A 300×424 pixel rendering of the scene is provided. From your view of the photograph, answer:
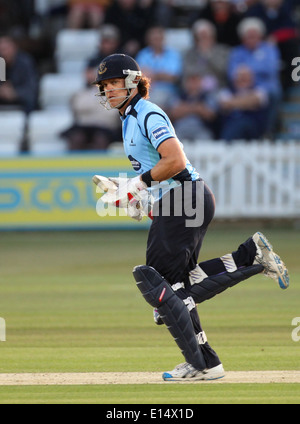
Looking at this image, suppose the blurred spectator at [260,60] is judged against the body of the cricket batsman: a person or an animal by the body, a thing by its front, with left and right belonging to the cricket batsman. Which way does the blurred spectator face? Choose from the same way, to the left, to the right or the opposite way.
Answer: to the left

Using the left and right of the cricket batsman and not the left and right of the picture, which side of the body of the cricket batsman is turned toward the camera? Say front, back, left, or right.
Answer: left

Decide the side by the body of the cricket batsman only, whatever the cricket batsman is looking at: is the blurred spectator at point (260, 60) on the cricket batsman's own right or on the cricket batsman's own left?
on the cricket batsman's own right

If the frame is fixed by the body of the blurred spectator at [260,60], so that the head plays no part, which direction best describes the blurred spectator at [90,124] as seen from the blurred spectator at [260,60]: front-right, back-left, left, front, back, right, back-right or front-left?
right

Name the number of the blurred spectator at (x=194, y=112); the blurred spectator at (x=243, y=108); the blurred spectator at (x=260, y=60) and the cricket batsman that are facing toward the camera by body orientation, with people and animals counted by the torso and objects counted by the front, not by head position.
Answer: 3

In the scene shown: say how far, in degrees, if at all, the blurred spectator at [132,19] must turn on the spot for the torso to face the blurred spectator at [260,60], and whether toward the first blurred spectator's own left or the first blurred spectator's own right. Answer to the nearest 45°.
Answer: approximately 45° to the first blurred spectator's own left

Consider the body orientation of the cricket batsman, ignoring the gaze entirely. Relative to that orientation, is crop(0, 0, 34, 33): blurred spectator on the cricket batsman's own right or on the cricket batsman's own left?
on the cricket batsman's own right
